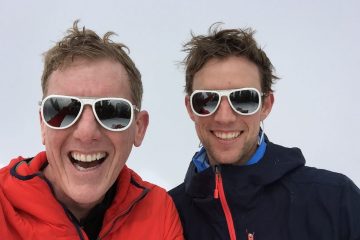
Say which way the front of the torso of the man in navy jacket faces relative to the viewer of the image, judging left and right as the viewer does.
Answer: facing the viewer and to the left of the viewer

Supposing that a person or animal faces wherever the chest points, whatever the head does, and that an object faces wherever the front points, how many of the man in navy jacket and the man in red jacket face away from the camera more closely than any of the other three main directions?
0

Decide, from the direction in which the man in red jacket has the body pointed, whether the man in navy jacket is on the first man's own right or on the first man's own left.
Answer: on the first man's own left

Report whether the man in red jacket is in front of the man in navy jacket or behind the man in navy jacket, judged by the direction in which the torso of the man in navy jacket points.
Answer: in front

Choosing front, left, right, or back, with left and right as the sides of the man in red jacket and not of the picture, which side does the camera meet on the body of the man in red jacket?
front
